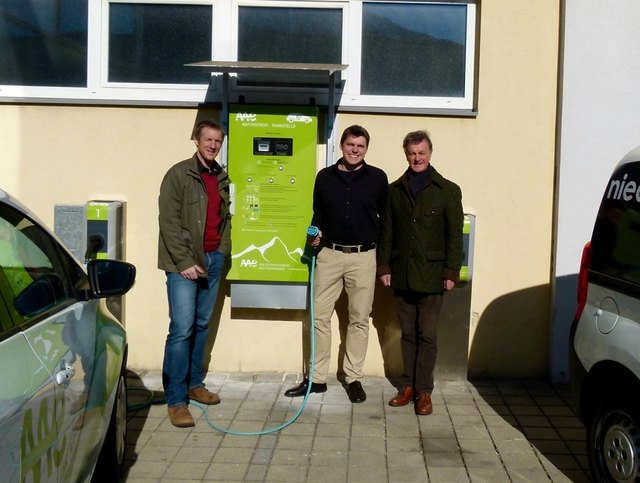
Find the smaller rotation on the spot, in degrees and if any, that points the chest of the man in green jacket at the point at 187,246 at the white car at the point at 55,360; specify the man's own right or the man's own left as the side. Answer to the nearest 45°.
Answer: approximately 45° to the man's own right

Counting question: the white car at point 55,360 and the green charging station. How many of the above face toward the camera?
1

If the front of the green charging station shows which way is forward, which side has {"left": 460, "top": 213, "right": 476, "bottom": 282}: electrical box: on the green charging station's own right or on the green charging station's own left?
on the green charging station's own left

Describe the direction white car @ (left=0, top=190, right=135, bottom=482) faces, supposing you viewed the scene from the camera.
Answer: facing away from the viewer and to the right of the viewer

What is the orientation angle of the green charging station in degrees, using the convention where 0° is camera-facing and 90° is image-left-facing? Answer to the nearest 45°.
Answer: approximately 0°
